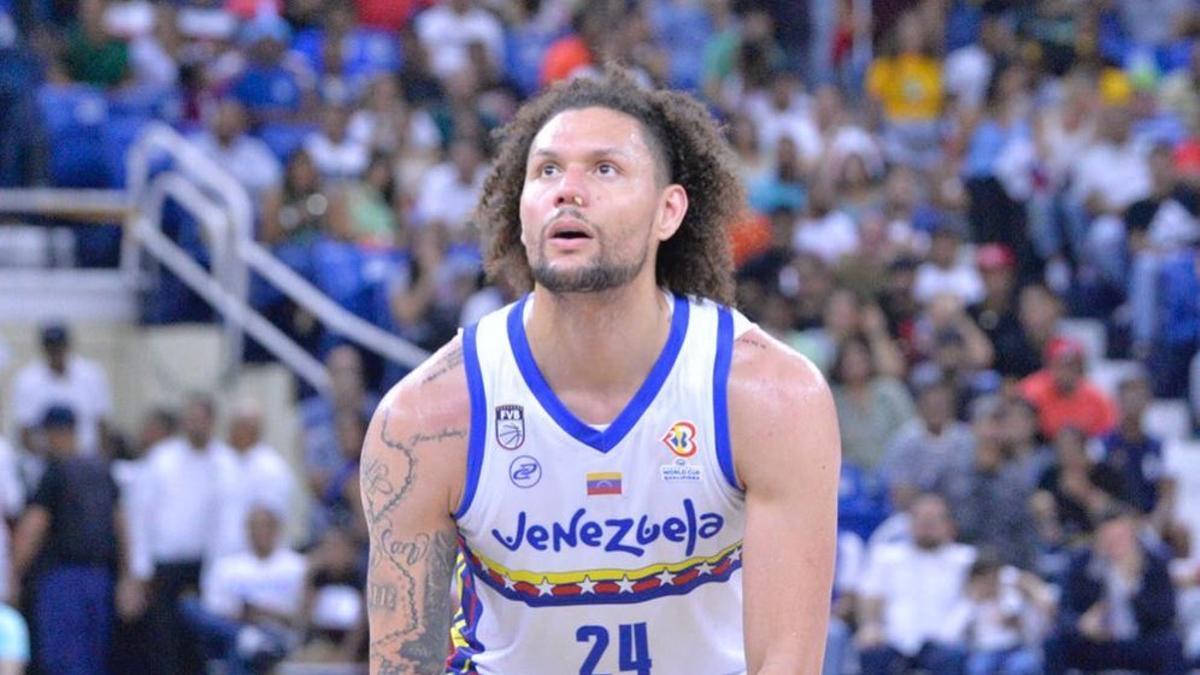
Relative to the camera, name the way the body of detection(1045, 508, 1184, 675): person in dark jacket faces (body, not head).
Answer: toward the camera

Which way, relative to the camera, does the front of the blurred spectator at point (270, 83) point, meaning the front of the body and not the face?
toward the camera

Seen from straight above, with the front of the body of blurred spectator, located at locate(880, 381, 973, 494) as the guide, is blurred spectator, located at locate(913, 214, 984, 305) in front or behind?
behind

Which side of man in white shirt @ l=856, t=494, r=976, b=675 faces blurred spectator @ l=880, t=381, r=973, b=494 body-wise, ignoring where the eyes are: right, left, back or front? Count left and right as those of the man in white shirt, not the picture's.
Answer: back

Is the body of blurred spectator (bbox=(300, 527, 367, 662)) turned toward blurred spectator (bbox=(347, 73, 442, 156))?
no

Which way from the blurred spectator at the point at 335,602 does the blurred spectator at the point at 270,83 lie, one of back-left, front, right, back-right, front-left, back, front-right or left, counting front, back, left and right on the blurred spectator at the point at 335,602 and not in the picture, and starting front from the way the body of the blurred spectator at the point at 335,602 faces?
back

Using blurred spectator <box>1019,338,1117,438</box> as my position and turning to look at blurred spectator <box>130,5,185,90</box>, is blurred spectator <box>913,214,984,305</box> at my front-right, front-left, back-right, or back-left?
front-right

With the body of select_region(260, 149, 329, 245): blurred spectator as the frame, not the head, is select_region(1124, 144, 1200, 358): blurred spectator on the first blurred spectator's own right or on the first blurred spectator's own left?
on the first blurred spectator's own left

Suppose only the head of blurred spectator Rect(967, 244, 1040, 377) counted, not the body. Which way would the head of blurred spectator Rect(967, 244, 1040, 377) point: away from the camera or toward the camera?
toward the camera

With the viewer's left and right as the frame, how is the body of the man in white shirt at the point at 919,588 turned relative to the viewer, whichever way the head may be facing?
facing the viewer

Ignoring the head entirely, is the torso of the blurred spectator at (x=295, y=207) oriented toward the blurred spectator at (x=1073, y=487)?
no

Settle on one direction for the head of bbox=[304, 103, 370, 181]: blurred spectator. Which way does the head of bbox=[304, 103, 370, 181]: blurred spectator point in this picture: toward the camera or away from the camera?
toward the camera

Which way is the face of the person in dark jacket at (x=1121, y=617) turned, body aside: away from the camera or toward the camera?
toward the camera

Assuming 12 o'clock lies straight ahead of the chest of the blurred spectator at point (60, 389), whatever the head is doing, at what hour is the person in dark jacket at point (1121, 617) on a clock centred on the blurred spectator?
The person in dark jacket is roughly at 10 o'clock from the blurred spectator.

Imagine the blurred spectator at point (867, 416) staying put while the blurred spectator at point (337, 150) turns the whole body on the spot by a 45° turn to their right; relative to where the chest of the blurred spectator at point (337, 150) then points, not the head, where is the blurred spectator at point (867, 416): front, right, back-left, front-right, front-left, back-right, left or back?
left

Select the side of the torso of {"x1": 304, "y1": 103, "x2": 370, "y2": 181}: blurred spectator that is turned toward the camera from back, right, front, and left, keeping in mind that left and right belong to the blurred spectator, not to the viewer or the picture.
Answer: front

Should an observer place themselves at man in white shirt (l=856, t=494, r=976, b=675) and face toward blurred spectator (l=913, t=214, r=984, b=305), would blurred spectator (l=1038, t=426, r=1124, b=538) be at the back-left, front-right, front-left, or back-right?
front-right

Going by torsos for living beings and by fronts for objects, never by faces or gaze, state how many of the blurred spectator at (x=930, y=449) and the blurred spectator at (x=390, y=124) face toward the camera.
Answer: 2

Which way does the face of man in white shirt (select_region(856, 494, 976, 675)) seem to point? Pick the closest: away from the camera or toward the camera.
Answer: toward the camera

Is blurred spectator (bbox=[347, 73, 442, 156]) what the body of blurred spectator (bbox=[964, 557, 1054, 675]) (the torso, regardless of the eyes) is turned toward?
no

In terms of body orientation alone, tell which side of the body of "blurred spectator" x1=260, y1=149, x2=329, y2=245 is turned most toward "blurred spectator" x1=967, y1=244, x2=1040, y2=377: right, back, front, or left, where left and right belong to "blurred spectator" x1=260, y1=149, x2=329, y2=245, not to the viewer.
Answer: left
